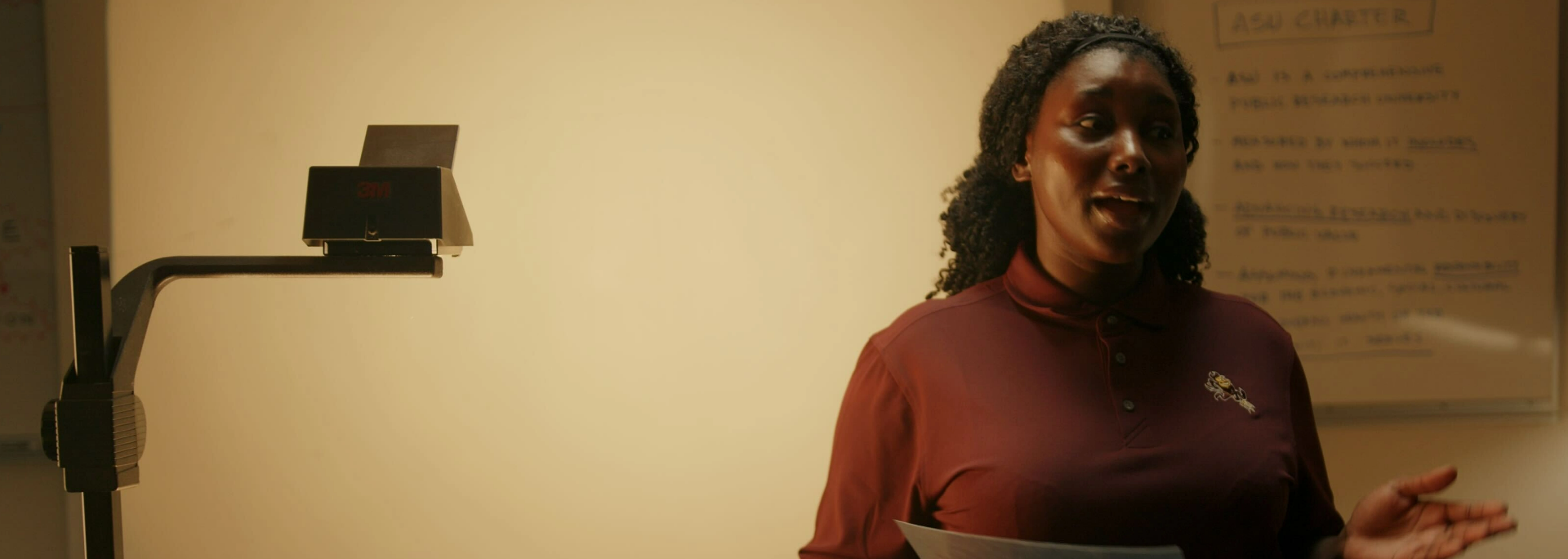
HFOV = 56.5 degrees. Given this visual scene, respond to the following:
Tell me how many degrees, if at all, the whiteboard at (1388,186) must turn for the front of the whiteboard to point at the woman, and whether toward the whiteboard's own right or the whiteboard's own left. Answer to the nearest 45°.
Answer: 0° — it already faces them

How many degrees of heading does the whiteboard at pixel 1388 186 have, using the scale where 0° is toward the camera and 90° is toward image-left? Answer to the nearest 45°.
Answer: approximately 0°
